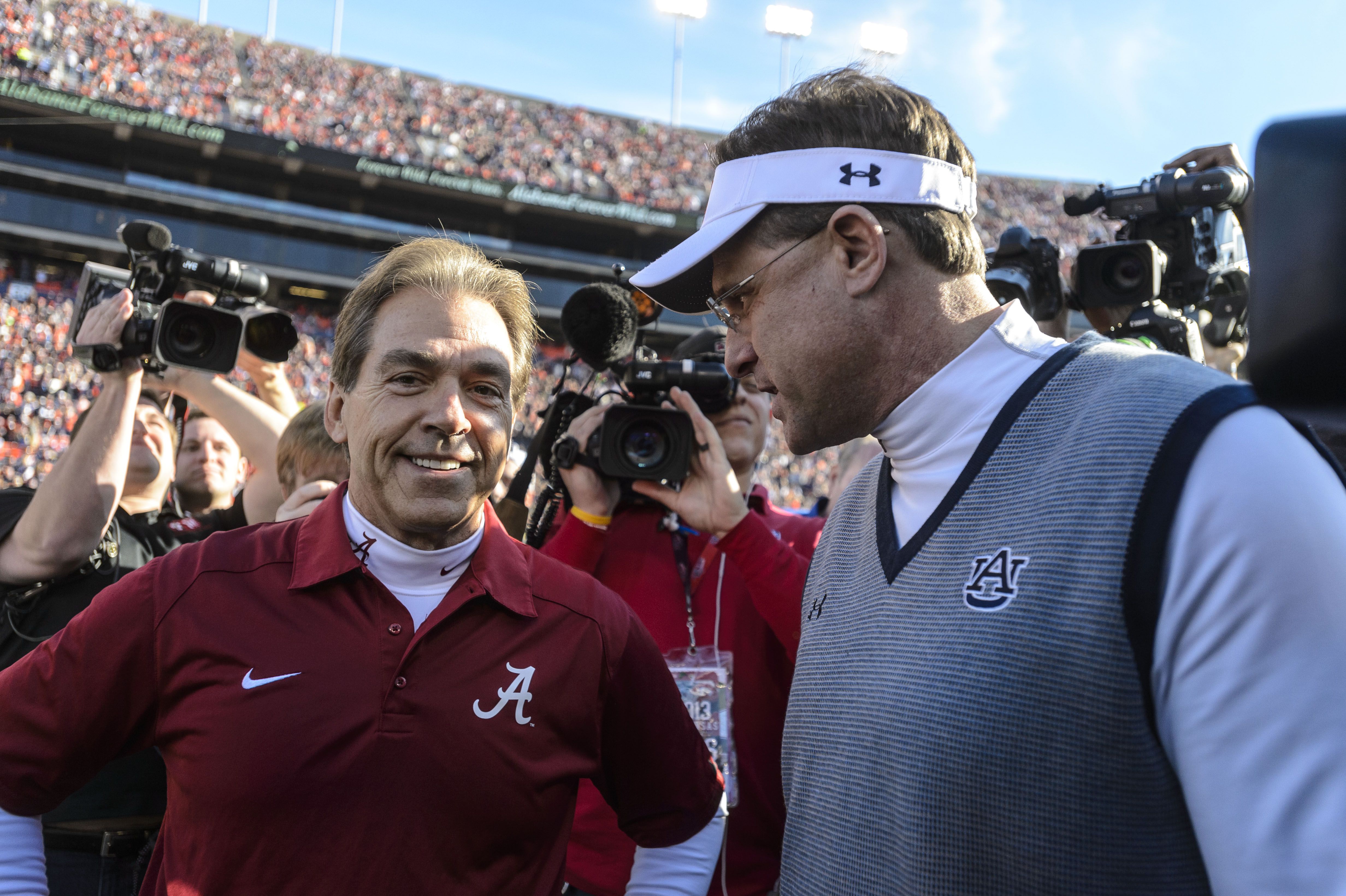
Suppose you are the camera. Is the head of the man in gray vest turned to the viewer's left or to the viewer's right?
to the viewer's left

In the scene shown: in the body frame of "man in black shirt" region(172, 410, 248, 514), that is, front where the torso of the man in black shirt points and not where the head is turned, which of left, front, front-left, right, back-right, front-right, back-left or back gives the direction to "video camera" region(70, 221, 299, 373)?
front

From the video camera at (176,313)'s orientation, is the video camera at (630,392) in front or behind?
in front

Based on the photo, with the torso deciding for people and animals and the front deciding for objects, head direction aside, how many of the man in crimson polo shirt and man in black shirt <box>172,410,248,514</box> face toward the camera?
2

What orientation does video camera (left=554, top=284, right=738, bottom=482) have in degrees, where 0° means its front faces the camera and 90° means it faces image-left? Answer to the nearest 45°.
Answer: approximately 0°

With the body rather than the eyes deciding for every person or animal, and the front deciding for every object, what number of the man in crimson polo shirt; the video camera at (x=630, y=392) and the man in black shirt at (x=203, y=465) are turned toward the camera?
3

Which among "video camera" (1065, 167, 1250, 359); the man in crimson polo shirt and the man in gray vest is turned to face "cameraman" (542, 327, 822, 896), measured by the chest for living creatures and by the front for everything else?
the video camera

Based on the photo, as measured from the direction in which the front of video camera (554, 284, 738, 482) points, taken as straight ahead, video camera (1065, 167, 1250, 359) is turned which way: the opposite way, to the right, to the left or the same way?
to the right

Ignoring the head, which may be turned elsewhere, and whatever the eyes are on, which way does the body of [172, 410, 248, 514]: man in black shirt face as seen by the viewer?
toward the camera

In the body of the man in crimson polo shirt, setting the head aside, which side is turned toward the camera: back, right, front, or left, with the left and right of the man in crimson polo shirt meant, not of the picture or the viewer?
front

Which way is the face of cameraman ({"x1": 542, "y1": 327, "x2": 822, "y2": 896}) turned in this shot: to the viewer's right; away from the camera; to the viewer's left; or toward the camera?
toward the camera

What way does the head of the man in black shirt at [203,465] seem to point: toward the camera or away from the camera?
toward the camera

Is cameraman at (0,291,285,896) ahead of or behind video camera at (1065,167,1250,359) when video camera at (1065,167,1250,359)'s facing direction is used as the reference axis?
ahead

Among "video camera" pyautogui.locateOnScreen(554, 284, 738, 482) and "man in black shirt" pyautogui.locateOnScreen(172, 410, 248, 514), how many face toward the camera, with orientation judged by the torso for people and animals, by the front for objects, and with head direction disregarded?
2
